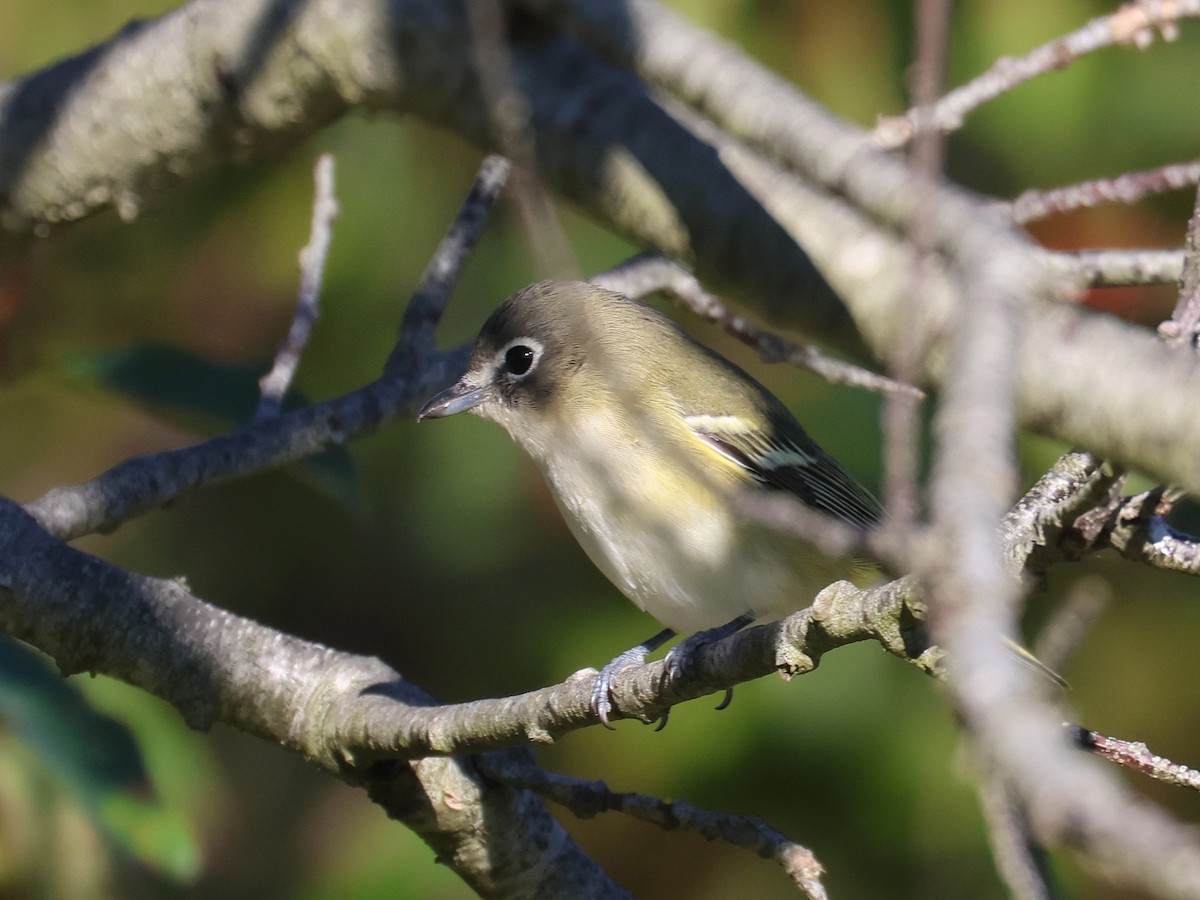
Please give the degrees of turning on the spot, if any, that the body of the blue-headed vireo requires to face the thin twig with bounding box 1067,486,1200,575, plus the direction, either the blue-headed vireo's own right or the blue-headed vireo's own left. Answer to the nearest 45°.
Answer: approximately 135° to the blue-headed vireo's own left

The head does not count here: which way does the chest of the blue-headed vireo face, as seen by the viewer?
to the viewer's left

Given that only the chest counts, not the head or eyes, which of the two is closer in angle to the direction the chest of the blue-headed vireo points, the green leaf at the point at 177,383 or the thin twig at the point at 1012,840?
the green leaf

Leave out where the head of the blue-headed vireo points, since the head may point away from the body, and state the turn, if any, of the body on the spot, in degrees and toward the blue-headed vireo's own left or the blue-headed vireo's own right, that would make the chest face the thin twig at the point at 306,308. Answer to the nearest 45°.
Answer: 0° — it already faces it

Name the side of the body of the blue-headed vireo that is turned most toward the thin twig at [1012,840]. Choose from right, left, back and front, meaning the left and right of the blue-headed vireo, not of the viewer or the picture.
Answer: left
